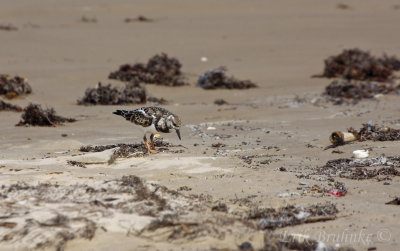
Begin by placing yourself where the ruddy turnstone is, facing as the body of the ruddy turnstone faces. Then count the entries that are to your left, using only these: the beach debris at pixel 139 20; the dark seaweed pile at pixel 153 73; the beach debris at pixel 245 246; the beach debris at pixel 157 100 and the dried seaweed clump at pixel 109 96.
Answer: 4

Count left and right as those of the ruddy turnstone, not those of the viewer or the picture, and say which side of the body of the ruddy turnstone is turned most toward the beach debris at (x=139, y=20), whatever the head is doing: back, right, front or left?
left

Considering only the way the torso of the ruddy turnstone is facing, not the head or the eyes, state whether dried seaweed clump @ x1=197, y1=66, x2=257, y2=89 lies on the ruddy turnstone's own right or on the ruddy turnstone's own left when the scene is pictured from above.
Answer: on the ruddy turnstone's own left

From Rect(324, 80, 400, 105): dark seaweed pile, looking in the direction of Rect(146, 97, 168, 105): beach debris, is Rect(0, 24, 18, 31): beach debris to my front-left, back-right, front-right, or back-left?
front-right

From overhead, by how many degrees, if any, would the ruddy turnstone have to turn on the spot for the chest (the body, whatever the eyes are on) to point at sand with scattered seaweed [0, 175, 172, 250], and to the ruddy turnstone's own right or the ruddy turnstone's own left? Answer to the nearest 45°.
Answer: approximately 90° to the ruddy turnstone's own right

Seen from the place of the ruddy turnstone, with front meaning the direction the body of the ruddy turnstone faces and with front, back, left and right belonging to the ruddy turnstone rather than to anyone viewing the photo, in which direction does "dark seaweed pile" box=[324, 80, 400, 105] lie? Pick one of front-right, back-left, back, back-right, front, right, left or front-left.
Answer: front-left

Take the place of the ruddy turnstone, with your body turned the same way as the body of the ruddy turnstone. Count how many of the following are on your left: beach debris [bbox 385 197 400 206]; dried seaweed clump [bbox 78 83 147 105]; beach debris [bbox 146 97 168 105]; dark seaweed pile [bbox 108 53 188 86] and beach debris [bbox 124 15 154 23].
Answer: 4

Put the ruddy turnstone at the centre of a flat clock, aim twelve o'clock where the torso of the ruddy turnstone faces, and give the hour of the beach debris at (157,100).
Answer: The beach debris is roughly at 9 o'clock from the ruddy turnstone.

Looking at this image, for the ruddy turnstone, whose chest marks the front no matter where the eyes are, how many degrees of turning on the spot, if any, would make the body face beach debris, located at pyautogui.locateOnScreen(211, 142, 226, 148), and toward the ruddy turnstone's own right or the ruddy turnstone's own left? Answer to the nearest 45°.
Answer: approximately 45° to the ruddy turnstone's own left

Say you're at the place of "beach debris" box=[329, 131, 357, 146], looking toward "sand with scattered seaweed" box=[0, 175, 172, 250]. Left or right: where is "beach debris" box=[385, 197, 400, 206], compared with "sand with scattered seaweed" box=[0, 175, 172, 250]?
left

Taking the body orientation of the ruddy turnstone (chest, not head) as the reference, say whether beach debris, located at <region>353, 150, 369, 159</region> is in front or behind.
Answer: in front

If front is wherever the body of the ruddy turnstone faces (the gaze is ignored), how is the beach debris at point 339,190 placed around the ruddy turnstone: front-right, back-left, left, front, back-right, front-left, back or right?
front-right

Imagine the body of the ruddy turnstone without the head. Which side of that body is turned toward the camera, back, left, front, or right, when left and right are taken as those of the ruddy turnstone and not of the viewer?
right

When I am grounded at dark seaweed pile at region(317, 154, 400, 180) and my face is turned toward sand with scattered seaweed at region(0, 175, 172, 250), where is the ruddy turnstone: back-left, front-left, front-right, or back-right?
front-right

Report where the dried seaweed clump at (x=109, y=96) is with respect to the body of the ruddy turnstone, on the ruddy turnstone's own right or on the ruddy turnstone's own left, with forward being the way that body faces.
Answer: on the ruddy turnstone's own left

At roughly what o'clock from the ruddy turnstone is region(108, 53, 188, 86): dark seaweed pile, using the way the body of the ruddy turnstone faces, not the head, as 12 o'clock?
The dark seaweed pile is roughly at 9 o'clock from the ruddy turnstone.

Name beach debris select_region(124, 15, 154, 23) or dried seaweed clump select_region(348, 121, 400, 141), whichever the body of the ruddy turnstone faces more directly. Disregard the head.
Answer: the dried seaweed clump

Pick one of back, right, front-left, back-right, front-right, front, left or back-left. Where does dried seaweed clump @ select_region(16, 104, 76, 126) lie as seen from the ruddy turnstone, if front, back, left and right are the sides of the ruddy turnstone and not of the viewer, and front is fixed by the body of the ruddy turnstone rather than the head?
back-left

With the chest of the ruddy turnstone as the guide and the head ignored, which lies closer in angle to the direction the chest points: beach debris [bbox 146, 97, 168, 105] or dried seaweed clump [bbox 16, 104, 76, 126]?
the beach debris

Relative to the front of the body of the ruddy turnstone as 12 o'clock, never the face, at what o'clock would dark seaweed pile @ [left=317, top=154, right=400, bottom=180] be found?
The dark seaweed pile is roughly at 1 o'clock from the ruddy turnstone.
